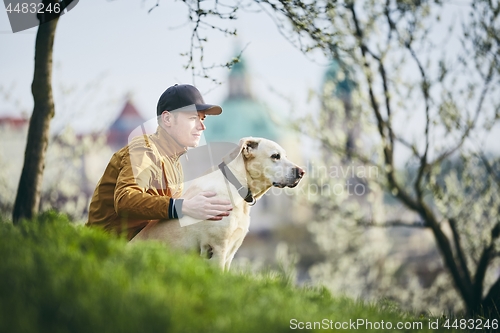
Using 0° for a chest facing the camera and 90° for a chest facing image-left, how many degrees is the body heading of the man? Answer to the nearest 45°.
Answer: approximately 270°

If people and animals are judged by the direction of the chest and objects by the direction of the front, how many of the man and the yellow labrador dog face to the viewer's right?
2

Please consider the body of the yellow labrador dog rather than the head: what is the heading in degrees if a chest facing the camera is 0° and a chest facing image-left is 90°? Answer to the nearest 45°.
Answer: approximately 270°

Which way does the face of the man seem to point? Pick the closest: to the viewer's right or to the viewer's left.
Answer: to the viewer's right
